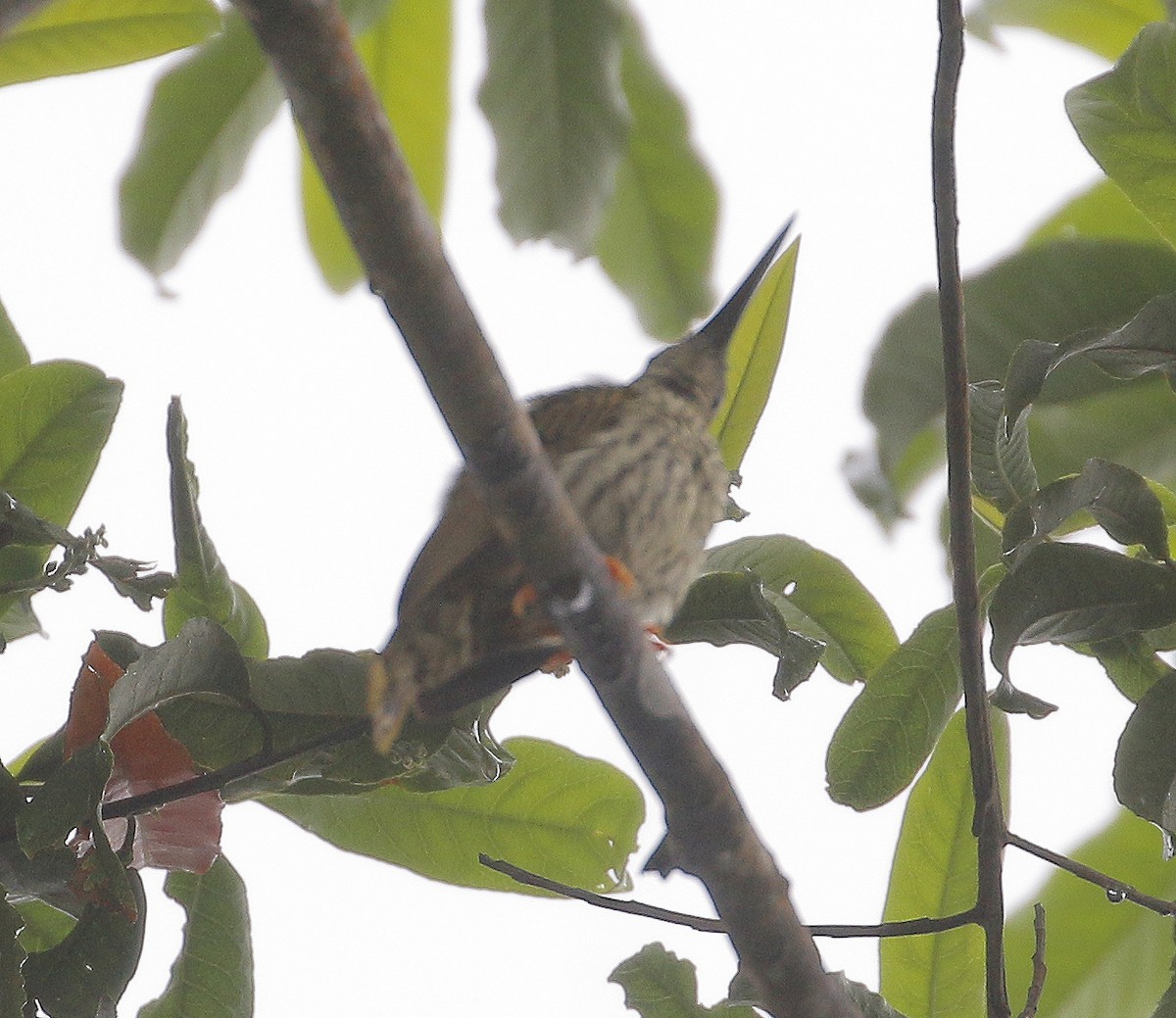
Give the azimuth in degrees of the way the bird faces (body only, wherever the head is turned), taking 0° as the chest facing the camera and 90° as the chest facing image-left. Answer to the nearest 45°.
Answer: approximately 270°

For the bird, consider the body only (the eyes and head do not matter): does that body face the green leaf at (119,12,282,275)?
no

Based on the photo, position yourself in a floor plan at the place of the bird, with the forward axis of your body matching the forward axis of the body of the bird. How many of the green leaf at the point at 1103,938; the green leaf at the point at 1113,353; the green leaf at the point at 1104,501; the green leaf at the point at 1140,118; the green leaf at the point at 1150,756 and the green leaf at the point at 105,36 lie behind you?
1

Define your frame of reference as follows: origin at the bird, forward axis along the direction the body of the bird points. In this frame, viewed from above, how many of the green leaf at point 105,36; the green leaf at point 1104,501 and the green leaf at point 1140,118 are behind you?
1

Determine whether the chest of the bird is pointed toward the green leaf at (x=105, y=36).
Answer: no
